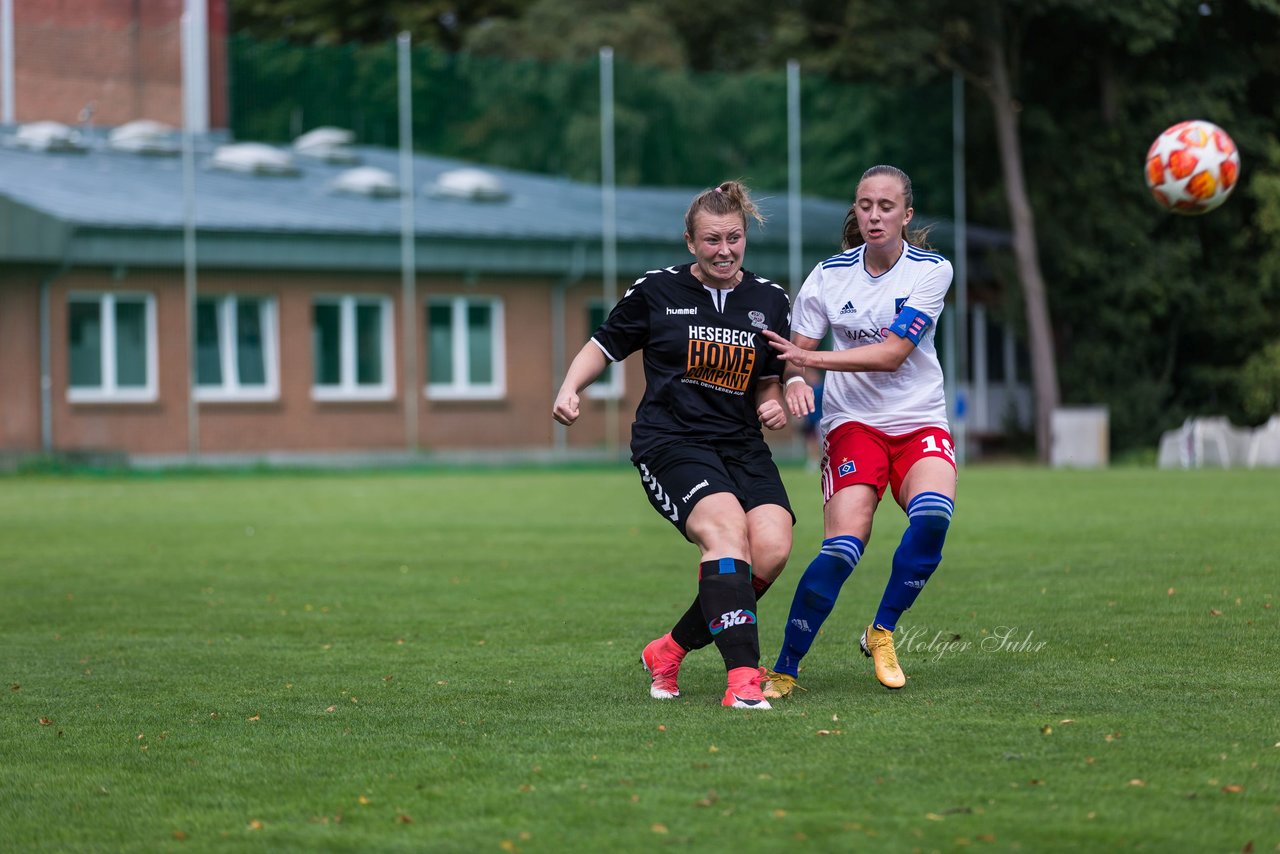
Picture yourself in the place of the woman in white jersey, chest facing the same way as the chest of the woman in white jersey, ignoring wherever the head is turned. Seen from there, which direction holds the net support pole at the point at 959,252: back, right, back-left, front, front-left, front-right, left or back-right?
back

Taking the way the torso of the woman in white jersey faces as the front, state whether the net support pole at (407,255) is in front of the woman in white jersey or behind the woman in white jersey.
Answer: behind

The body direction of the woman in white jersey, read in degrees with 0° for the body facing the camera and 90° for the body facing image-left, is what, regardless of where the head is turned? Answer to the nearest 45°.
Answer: approximately 0°

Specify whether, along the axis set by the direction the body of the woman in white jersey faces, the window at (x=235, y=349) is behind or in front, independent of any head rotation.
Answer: behind

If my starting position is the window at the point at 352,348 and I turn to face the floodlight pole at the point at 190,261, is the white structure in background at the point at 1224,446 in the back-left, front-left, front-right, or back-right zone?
back-left

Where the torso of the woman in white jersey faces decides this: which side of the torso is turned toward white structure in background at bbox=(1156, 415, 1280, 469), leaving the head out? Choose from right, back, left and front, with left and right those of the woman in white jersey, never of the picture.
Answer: back

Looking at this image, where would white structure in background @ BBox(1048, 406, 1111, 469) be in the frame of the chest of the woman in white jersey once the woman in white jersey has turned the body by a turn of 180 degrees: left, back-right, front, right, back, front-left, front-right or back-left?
front

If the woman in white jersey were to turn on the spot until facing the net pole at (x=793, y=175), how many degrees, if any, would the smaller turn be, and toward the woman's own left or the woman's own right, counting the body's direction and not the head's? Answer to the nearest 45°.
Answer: approximately 180°
